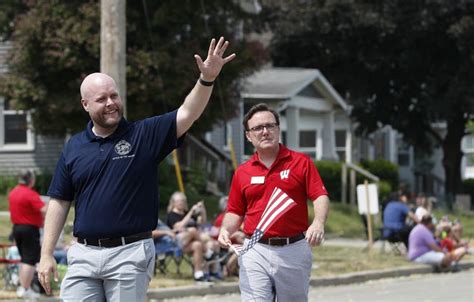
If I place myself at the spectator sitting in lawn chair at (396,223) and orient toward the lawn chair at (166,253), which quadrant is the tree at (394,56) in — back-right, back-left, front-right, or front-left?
back-right

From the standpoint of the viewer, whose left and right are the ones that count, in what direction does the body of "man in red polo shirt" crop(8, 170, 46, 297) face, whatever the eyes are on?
facing away from the viewer and to the right of the viewer

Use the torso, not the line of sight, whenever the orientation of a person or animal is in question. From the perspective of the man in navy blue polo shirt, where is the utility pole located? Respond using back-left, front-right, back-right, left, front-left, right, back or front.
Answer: back

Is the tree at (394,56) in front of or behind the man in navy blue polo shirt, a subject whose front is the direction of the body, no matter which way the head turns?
behind

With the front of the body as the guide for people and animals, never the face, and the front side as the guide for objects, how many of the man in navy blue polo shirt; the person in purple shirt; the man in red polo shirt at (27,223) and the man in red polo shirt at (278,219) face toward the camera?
2

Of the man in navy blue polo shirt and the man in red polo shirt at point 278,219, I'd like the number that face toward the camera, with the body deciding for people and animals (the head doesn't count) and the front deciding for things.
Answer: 2
